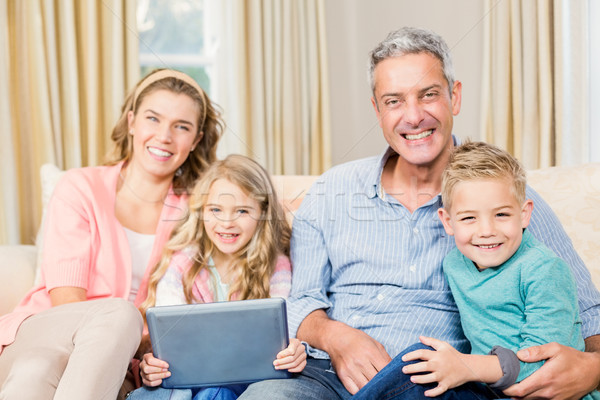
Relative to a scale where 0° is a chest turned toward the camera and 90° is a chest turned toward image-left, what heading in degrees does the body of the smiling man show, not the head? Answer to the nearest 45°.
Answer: approximately 0°

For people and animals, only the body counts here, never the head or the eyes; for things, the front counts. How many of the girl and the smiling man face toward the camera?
2
